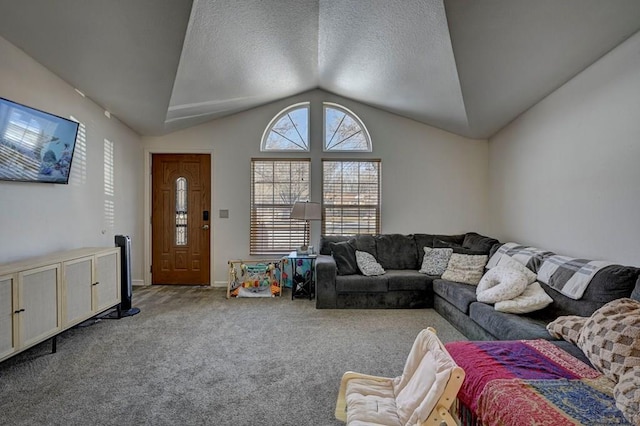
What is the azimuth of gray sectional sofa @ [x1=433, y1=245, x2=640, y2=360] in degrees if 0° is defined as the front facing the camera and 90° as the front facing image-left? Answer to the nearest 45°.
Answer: approximately 45°

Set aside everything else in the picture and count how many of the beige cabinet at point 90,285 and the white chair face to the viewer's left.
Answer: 1

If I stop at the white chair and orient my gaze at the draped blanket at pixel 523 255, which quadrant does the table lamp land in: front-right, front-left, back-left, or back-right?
front-left

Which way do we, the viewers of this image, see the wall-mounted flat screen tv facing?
facing the viewer and to the right of the viewer

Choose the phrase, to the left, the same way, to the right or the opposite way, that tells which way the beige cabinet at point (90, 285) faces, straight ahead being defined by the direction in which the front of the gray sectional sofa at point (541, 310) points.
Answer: the opposite way

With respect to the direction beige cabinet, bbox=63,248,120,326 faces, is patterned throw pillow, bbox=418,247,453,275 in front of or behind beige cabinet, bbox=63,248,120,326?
in front

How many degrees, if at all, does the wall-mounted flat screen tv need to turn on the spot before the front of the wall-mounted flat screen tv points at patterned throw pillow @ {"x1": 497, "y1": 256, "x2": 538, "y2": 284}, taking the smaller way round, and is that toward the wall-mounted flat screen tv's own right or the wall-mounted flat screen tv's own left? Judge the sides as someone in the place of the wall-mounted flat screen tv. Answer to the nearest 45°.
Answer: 0° — it already faces it

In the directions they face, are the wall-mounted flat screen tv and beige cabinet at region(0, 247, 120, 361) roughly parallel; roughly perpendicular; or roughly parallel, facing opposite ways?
roughly parallel

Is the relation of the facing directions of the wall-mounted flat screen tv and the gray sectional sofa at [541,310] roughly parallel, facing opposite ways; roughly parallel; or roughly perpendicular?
roughly parallel, facing opposite ways

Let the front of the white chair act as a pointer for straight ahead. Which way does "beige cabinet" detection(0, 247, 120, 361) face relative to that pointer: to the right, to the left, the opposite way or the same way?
the opposite way

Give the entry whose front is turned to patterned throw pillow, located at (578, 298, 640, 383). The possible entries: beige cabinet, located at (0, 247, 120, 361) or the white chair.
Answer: the beige cabinet

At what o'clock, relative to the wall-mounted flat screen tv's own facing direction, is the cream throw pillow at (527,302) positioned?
The cream throw pillow is roughly at 12 o'clock from the wall-mounted flat screen tv.

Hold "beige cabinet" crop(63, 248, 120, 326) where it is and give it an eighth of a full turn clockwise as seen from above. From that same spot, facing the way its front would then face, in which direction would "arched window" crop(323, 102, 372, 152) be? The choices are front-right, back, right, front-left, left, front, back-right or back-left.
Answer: left

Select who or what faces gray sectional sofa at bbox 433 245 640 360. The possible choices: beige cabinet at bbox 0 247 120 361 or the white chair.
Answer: the beige cabinet

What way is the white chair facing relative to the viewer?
to the viewer's left

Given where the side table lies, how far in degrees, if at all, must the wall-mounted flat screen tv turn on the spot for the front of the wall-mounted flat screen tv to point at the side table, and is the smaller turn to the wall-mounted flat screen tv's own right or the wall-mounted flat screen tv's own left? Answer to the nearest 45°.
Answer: approximately 45° to the wall-mounted flat screen tv's own left

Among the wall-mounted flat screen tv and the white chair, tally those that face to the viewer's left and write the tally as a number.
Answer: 1

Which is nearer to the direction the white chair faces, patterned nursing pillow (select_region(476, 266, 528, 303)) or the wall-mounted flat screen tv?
the wall-mounted flat screen tv

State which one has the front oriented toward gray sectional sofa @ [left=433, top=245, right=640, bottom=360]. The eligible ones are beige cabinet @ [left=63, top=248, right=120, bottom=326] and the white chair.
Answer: the beige cabinet
